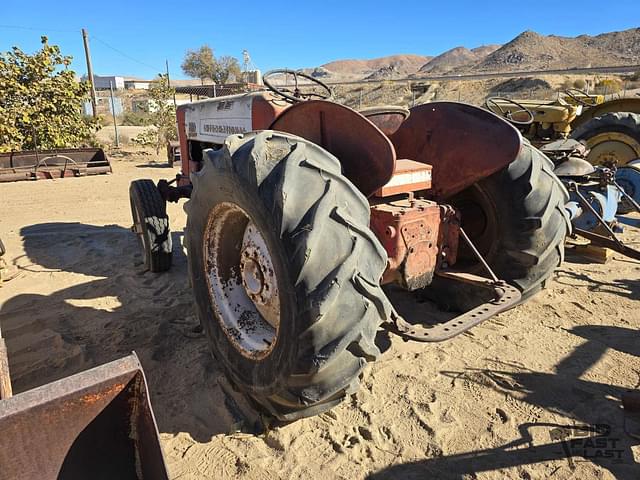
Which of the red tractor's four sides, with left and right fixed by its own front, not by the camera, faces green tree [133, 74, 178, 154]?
front

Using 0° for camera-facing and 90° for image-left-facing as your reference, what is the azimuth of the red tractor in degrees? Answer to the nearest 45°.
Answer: approximately 135°

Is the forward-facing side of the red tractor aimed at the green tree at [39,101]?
yes

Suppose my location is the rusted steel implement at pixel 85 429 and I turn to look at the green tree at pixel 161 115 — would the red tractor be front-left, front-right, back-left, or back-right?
front-right

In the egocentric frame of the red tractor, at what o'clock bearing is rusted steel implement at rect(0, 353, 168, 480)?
The rusted steel implement is roughly at 9 o'clock from the red tractor.

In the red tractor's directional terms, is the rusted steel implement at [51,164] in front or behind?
in front

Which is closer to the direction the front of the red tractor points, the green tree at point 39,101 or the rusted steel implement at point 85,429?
the green tree

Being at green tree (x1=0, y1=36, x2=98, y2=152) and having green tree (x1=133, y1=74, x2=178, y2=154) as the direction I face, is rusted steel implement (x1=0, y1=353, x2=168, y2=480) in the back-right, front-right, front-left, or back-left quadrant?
back-right
